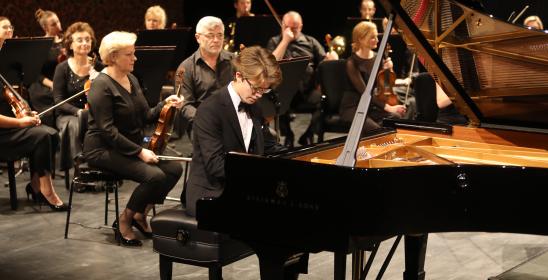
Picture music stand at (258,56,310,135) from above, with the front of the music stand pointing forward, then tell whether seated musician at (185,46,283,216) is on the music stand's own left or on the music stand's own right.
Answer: on the music stand's own left

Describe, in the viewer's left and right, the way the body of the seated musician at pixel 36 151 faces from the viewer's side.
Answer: facing to the right of the viewer

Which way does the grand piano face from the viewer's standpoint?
to the viewer's left

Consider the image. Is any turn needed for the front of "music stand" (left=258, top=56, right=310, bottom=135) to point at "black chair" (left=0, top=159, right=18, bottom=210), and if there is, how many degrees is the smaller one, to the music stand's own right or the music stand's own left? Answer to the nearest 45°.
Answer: approximately 45° to the music stand's own left

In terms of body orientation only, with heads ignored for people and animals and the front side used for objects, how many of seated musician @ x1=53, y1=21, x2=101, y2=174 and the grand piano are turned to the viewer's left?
1

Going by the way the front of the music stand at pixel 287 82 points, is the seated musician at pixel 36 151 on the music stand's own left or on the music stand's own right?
on the music stand's own left
